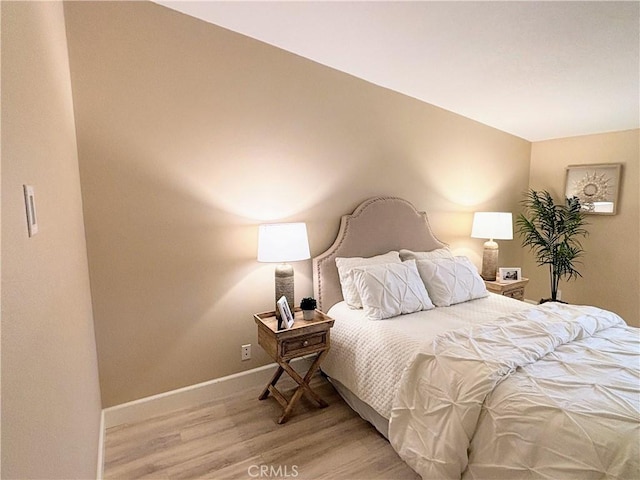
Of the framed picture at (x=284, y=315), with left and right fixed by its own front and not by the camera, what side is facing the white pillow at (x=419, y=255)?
left

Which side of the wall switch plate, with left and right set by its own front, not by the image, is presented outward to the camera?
right

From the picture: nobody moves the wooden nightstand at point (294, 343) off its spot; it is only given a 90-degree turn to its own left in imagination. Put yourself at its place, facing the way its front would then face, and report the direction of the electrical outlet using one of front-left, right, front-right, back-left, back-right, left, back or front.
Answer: left

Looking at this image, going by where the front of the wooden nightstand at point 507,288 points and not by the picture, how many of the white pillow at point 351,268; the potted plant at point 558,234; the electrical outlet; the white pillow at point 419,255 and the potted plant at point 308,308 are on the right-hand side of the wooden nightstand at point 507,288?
4

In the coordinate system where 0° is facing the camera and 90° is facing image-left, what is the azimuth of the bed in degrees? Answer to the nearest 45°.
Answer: approximately 315°

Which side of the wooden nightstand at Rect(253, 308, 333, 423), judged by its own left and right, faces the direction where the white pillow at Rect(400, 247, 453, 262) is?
left

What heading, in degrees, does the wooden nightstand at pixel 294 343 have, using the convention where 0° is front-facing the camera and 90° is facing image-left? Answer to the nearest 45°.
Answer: approximately 315°

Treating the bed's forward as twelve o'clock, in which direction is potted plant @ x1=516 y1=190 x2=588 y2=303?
The potted plant is roughly at 8 o'clock from the bed.
